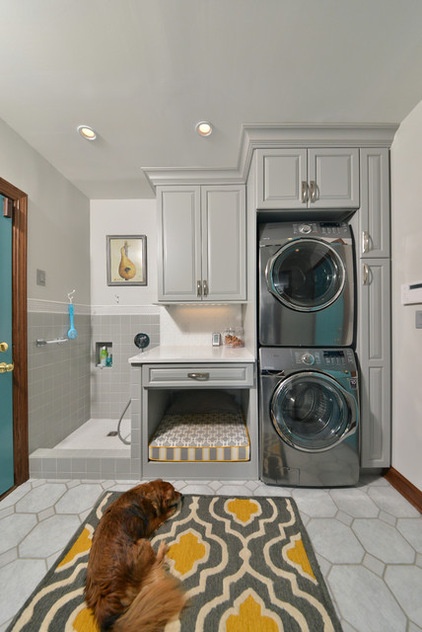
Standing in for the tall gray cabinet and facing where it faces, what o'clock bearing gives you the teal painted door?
The teal painted door is roughly at 2 o'clock from the tall gray cabinet.

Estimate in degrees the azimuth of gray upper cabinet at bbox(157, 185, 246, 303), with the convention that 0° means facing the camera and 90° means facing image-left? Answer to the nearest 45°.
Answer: approximately 0°

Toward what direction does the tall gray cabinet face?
toward the camera

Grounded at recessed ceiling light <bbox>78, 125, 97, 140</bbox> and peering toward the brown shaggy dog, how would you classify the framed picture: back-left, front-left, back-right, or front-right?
back-left

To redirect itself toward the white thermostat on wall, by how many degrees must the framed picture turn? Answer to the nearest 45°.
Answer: approximately 45° to its left

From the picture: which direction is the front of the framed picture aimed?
toward the camera

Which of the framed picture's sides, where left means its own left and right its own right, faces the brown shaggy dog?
front

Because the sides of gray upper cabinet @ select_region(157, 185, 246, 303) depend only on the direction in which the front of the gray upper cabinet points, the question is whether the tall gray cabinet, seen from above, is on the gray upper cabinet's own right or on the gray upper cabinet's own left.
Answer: on the gray upper cabinet's own left

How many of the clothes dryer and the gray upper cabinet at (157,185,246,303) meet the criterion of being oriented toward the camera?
2
